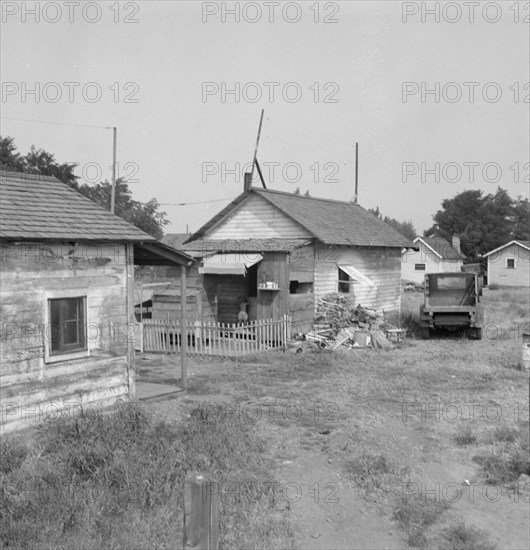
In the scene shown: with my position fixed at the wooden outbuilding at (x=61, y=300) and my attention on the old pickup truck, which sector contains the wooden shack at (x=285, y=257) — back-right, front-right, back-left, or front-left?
front-left

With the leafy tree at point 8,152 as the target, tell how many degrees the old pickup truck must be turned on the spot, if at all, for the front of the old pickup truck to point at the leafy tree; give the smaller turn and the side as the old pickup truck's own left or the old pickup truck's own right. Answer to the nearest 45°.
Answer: approximately 45° to the old pickup truck's own left

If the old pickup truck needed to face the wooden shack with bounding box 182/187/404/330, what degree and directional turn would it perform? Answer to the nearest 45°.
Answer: approximately 90° to its left

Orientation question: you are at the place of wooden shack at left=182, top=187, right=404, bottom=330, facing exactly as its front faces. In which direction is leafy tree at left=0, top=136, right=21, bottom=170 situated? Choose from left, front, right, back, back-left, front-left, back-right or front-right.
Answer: right

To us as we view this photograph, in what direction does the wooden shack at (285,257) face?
facing the viewer and to the left of the viewer

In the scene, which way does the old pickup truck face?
away from the camera

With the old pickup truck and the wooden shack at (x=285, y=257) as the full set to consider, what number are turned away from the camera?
1

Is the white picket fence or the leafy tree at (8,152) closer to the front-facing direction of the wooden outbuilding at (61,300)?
the white picket fence

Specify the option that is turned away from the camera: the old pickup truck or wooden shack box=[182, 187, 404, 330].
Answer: the old pickup truck

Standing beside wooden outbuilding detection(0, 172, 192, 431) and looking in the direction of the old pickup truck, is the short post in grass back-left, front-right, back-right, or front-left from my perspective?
back-right
